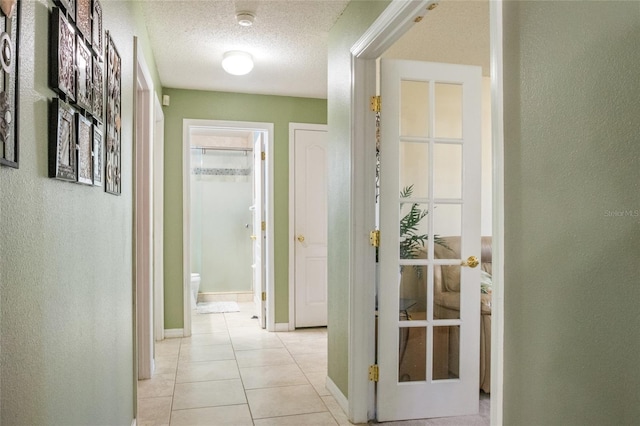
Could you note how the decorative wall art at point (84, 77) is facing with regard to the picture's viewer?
facing to the right of the viewer

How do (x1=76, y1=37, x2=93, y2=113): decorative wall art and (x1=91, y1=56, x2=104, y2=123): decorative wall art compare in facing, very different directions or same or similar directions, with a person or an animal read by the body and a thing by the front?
same or similar directions

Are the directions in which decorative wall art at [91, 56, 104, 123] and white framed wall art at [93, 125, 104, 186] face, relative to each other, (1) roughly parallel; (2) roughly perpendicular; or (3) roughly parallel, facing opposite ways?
roughly parallel

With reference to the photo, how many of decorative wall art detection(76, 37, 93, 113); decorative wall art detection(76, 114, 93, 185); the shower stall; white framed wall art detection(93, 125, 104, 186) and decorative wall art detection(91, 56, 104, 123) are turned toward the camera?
1

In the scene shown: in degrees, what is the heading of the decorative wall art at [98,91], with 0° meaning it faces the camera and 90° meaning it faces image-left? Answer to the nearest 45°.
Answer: approximately 270°

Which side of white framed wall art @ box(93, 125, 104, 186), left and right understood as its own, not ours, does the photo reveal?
right

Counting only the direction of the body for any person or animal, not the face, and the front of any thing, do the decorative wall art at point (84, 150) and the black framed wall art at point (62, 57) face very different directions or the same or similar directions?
same or similar directions

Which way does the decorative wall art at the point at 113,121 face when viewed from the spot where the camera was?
facing to the right of the viewer

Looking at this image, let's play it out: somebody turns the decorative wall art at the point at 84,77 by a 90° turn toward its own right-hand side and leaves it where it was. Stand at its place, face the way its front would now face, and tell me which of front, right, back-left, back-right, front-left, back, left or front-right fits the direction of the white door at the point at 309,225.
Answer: back-left

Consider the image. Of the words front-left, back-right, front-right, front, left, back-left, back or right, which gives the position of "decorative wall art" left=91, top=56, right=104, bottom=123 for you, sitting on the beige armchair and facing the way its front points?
front

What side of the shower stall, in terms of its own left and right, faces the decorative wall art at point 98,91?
front

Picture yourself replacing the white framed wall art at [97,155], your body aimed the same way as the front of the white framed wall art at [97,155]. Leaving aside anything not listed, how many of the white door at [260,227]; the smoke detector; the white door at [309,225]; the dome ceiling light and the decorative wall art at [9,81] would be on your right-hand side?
1

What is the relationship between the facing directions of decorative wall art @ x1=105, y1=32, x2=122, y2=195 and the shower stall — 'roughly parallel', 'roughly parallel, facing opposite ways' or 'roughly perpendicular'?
roughly perpendicular

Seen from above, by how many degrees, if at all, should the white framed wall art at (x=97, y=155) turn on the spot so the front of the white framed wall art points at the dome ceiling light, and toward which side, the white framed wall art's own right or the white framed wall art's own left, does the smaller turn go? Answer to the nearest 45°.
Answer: approximately 45° to the white framed wall art's own left

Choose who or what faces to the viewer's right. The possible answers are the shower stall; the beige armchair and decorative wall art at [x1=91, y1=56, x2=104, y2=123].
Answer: the decorative wall art

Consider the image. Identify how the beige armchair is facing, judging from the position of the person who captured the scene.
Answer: facing the viewer and to the left of the viewer

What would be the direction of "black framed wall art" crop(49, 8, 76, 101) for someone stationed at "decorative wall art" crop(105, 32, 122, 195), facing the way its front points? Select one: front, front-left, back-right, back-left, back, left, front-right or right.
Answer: right

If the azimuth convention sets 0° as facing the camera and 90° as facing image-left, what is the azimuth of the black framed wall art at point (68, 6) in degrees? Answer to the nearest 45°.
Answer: approximately 270°
